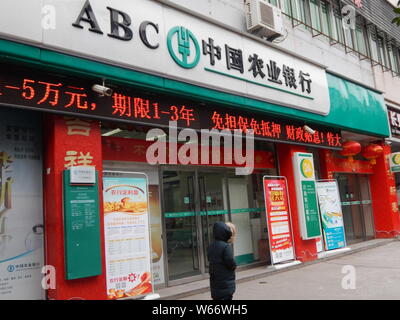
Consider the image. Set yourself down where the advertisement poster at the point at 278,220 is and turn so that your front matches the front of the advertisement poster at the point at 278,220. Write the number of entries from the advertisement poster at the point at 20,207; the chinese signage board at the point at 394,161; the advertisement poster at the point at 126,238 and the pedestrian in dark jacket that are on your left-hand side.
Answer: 1

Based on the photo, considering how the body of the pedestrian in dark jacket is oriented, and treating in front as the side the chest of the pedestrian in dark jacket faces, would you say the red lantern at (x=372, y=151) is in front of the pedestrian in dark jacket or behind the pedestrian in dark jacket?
in front

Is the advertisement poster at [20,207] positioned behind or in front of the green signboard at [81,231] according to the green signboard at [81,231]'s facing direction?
behind

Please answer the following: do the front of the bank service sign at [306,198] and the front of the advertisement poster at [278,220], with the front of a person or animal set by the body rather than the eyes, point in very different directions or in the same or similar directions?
same or similar directions

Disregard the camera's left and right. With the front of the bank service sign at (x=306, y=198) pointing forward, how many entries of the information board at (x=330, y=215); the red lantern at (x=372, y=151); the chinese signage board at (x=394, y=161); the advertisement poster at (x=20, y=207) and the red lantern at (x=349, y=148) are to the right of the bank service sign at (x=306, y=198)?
1

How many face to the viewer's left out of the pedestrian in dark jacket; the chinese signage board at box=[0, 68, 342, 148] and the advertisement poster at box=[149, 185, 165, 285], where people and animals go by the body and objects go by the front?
0

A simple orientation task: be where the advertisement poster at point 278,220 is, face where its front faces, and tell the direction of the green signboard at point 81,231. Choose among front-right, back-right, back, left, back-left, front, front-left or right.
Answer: right

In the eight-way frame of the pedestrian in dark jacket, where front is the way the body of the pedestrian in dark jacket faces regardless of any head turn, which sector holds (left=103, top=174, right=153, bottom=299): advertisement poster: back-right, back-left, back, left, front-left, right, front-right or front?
left

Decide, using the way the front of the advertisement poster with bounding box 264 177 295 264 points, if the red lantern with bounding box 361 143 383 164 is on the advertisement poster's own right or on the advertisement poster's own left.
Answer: on the advertisement poster's own left

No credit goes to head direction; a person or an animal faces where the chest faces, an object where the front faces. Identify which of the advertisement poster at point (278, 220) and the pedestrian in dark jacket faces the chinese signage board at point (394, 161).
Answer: the pedestrian in dark jacket

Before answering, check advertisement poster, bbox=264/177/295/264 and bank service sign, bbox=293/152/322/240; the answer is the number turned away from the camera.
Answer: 0

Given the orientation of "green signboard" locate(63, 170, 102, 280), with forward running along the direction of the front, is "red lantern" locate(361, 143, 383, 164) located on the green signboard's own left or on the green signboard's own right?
on the green signboard's own left

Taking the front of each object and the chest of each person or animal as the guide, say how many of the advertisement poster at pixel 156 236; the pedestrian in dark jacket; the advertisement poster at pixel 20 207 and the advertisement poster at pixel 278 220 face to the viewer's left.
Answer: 0

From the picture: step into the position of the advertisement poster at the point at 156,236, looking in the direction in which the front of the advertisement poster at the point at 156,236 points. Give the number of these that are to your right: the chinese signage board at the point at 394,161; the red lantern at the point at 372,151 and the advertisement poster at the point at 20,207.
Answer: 1

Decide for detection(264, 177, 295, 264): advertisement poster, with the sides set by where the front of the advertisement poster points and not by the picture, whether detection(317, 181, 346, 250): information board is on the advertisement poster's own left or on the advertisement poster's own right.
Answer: on the advertisement poster's own left
